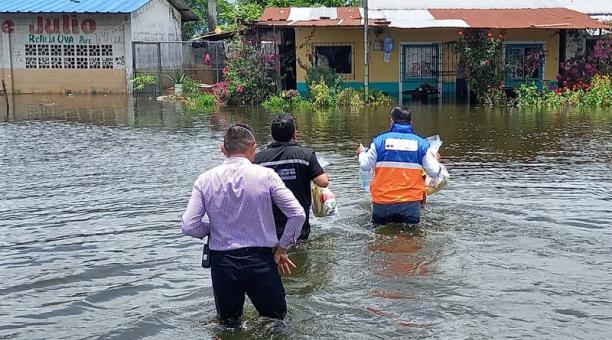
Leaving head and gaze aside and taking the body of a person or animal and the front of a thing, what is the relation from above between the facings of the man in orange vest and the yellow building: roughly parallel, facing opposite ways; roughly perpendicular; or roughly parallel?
roughly parallel, facing opposite ways

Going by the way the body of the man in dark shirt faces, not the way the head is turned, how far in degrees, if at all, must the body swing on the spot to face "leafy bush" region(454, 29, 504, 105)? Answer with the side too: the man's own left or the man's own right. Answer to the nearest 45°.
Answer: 0° — they already face it

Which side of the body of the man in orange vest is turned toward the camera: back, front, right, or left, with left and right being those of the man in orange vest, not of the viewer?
back

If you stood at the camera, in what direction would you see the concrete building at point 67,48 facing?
facing the viewer

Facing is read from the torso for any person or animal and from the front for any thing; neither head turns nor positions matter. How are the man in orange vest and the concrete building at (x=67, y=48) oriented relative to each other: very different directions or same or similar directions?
very different directions

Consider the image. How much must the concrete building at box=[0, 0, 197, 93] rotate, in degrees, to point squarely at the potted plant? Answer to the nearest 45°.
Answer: approximately 45° to its left

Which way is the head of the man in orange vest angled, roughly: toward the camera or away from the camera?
away from the camera

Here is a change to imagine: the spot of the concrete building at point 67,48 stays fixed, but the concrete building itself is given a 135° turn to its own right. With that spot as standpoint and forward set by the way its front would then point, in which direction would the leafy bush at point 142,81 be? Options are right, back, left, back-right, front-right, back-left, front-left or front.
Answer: back

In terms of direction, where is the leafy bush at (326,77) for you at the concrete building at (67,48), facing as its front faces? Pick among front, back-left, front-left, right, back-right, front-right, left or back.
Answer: front-left

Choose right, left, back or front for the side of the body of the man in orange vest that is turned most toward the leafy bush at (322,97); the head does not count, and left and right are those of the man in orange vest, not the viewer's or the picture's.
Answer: front

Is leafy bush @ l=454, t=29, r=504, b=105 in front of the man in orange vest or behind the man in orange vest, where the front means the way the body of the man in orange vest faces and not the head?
in front

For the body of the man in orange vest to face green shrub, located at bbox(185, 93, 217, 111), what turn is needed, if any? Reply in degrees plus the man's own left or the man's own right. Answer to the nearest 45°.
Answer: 0° — they already face it

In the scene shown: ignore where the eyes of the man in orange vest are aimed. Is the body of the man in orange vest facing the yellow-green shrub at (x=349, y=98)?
yes

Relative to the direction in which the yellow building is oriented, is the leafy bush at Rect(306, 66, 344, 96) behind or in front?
in front

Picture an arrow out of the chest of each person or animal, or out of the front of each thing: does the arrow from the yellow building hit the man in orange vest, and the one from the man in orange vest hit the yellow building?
yes

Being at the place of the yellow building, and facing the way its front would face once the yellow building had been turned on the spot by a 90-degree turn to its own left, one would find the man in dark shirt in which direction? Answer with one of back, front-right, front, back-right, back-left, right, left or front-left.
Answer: right

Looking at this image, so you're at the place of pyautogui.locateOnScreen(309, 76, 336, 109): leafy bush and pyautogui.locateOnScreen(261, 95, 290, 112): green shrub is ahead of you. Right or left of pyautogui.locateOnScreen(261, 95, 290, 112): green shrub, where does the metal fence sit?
right

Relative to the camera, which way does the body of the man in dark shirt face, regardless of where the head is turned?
away from the camera

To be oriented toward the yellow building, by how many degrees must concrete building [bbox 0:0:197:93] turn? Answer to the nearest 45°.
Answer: approximately 45° to its left

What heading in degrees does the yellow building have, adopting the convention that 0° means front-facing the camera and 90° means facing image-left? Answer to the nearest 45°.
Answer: approximately 0°
